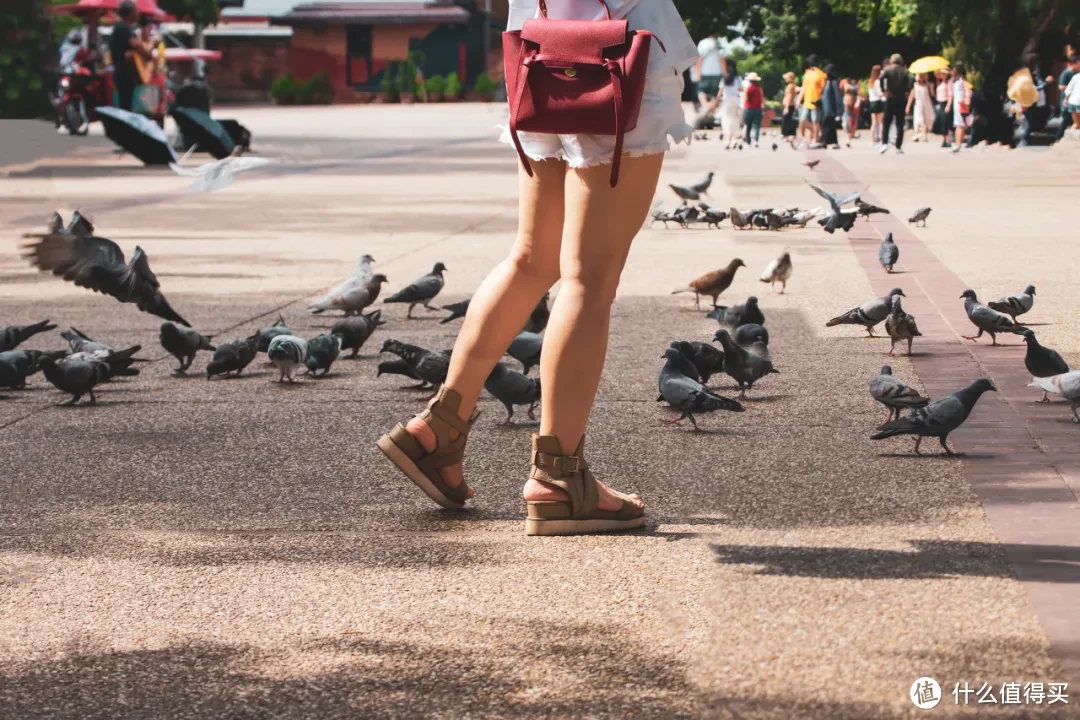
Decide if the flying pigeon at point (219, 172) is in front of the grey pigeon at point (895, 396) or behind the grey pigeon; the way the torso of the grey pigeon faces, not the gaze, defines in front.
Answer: in front

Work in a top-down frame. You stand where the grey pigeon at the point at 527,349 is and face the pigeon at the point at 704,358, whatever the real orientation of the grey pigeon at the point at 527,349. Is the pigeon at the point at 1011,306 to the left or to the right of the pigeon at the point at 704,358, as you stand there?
left

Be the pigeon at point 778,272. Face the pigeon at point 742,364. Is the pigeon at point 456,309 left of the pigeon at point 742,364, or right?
right

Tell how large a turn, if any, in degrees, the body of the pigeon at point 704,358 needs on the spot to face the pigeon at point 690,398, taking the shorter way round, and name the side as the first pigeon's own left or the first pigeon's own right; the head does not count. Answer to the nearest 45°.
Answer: approximately 90° to the first pigeon's own left

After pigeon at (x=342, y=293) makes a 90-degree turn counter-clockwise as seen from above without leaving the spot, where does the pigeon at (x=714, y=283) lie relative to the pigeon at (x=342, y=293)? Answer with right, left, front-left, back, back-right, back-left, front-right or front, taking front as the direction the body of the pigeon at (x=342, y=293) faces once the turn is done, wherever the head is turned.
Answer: right

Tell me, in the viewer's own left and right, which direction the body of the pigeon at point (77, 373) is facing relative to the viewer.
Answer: facing to the left of the viewer

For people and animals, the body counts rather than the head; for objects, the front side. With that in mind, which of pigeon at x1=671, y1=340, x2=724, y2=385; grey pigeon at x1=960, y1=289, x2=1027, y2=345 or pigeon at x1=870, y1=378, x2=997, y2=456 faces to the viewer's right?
pigeon at x1=870, y1=378, x2=997, y2=456

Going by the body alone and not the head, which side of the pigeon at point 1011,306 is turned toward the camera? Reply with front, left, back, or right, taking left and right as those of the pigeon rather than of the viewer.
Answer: right

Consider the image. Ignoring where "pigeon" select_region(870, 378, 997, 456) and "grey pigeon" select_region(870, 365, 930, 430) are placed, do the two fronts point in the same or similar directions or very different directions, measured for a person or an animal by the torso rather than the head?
very different directions
